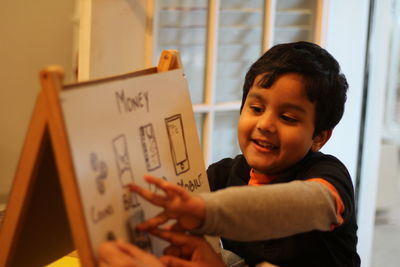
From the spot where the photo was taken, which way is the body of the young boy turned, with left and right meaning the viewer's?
facing the viewer and to the left of the viewer

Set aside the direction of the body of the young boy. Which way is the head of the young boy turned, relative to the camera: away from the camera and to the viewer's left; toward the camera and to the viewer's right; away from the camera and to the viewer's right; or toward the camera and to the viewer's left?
toward the camera and to the viewer's left

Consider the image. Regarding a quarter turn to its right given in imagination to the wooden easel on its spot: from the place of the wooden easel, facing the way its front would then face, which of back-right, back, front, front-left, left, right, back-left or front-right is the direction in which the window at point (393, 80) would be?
back

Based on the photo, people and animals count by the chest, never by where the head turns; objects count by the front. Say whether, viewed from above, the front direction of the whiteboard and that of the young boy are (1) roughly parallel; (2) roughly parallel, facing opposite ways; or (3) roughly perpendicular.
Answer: roughly perpendicular

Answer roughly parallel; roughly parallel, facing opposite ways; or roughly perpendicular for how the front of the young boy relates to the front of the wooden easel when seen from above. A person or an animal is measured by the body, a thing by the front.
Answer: roughly perpendicular

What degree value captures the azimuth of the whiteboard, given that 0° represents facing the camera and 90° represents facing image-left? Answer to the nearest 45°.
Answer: approximately 315°

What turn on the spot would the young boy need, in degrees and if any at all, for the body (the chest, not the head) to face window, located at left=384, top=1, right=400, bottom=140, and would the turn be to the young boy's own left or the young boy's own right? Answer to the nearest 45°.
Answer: approximately 135° to the young boy's own right

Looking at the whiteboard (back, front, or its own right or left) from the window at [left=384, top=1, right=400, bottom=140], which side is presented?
left
